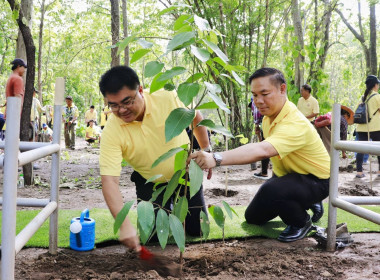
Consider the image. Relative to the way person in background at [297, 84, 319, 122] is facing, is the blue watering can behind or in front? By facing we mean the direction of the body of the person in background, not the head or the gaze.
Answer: in front

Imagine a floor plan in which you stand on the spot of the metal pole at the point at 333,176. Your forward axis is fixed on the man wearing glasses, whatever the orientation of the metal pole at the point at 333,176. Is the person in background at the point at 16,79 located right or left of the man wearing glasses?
right

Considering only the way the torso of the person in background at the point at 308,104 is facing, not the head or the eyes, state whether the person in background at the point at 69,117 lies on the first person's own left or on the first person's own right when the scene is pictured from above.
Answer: on the first person's own right

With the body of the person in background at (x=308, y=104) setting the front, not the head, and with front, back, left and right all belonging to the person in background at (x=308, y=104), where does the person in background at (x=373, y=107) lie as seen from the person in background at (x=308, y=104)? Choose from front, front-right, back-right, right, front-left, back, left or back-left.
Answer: left

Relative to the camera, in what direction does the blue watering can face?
facing the viewer and to the left of the viewer

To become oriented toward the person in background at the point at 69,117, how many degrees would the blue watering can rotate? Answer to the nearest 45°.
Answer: approximately 135° to its right

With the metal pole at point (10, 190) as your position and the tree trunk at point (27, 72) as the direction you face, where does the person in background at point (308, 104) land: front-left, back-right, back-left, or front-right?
front-right

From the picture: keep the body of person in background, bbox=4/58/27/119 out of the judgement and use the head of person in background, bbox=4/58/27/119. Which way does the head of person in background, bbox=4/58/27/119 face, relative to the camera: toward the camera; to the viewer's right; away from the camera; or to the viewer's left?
to the viewer's right

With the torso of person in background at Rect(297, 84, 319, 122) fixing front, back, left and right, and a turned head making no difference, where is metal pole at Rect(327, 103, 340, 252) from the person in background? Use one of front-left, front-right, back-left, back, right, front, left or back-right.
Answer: front-left

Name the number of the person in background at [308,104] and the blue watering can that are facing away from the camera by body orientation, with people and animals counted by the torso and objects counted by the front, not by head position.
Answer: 0

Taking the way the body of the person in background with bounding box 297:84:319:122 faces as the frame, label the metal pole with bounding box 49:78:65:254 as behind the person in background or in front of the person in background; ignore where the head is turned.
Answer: in front

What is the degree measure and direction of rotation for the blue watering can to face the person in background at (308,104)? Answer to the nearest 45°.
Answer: approximately 180°
